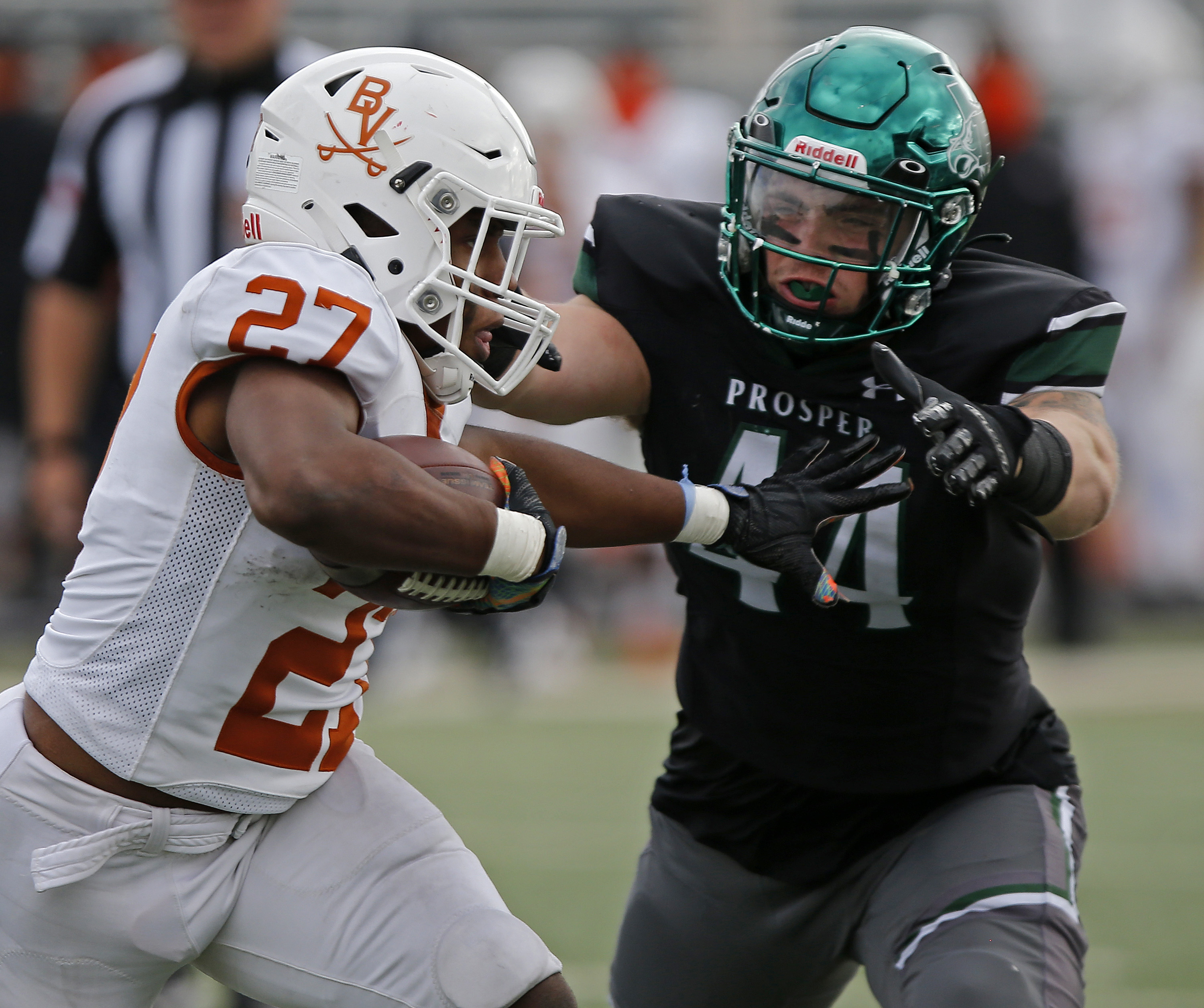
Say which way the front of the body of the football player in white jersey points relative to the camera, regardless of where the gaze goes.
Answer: to the viewer's right

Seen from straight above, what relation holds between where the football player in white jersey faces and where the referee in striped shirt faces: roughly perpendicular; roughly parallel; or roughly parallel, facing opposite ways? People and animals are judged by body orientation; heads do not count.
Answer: roughly perpendicular

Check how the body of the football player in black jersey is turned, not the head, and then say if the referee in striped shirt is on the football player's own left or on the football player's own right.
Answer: on the football player's own right

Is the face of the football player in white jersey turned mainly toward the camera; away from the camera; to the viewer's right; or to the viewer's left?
to the viewer's right

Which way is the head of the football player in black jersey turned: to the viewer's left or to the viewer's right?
to the viewer's left

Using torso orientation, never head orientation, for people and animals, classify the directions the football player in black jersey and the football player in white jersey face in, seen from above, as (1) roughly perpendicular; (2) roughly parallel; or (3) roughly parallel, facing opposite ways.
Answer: roughly perpendicular

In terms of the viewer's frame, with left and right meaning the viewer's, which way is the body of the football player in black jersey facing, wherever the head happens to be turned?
facing the viewer

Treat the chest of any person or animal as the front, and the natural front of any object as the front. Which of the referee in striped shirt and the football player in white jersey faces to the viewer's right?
the football player in white jersey

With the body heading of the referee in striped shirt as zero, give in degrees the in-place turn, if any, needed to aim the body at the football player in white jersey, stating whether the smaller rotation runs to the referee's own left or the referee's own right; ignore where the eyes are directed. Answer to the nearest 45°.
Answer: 0° — they already face them

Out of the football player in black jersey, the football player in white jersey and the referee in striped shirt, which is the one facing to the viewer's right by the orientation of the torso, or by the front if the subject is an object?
the football player in white jersey

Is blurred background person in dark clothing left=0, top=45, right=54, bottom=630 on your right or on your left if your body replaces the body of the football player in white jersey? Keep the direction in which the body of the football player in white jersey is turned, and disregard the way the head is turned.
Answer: on your left

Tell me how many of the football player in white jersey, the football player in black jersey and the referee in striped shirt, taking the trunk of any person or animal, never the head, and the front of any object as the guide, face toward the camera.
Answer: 2

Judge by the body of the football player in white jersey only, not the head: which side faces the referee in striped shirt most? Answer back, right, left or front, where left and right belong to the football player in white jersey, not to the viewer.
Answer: left

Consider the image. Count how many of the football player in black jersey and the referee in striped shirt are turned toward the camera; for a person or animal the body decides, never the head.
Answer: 2
